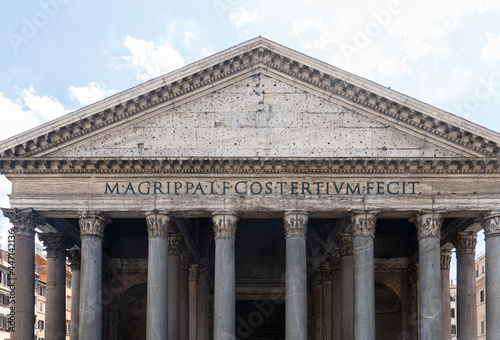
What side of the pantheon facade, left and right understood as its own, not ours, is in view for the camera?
front
